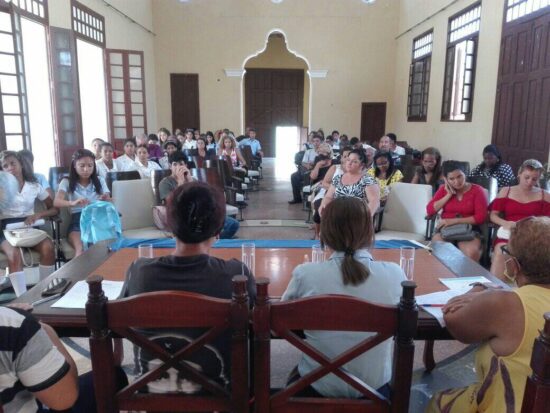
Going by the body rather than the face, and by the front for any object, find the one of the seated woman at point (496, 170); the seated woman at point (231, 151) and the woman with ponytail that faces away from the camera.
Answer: the woman with ponytail

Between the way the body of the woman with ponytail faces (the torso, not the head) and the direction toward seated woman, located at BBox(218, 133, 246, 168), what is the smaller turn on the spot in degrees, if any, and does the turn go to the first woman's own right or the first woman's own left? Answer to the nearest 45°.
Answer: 0° — they already face them

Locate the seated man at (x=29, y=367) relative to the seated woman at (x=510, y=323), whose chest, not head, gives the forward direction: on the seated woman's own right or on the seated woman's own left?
on the seated woman's own left

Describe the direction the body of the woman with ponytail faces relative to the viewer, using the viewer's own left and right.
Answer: facing away from the viewer

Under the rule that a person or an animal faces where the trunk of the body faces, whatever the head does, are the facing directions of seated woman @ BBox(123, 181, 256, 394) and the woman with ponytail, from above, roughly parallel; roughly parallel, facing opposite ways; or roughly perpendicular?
roughly parallel

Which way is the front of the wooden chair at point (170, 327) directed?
away from the camera

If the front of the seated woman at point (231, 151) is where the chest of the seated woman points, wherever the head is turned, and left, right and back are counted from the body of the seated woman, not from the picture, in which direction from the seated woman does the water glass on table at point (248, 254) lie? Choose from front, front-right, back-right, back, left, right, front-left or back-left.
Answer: front

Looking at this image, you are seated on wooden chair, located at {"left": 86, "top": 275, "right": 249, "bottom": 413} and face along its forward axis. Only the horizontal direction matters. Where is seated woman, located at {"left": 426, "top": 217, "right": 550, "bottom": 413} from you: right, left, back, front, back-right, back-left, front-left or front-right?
right

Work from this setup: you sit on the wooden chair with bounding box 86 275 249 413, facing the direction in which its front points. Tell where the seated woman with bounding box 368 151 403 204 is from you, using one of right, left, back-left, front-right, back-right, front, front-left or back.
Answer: front-right

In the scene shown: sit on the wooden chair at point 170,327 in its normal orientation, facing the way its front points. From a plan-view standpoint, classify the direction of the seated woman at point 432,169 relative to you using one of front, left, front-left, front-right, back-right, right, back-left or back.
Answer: front-right

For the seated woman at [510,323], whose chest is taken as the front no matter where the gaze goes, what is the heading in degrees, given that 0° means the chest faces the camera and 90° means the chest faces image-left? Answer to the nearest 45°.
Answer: approximately 135°

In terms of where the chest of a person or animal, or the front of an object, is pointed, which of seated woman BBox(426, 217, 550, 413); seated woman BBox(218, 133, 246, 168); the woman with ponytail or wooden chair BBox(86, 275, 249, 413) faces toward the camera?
seated woman BBox(218, 133, 246, 168)

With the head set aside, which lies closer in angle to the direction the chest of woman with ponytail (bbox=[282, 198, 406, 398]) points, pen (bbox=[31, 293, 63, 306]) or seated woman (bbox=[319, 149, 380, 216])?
the seated woman

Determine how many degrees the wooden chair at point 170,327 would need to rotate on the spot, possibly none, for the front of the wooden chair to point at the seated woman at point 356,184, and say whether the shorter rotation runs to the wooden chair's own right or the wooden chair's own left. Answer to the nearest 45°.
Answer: approximately 45° to the wooden chair's own right

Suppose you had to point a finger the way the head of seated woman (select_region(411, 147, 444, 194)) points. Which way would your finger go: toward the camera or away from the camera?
toward the camera

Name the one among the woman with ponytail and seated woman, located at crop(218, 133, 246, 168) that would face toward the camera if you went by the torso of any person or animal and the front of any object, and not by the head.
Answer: the seated woman

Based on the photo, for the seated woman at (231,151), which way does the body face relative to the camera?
toward the camera

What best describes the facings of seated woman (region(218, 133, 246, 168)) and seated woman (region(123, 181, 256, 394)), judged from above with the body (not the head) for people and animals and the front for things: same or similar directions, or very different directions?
very different directions

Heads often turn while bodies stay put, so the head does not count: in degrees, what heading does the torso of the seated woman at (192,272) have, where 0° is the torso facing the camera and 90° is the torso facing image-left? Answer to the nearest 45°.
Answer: approximately 180°
